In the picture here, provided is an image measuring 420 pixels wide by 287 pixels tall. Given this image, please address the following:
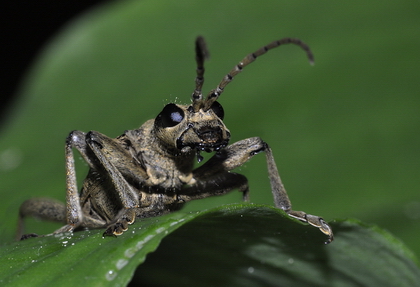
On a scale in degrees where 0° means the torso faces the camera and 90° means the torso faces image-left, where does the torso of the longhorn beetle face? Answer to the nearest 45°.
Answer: approximately 315°
